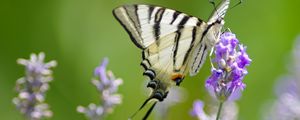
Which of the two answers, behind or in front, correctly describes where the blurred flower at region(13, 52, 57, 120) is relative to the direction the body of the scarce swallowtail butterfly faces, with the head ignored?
behind

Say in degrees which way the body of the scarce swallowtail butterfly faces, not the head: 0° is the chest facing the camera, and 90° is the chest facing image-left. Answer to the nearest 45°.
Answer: approximately 270°
